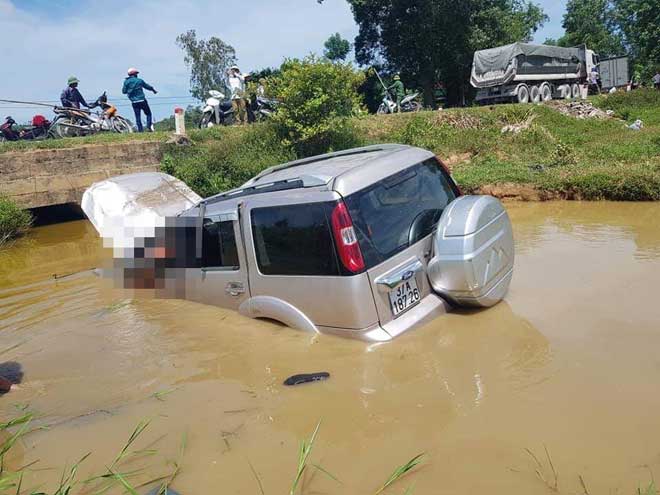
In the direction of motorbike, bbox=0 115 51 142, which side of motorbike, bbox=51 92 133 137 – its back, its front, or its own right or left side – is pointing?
back

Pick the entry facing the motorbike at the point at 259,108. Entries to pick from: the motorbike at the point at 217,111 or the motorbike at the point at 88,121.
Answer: the motorbike at the point at 88,121

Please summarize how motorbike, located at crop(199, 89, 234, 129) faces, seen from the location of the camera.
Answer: facing the viewer and to the left of the viewer

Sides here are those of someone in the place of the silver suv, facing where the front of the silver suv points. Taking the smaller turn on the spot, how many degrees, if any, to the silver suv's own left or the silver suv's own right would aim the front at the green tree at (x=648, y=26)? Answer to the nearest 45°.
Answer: approximately 90° to the silver suv's own right

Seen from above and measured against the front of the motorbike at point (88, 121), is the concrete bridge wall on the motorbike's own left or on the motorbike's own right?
on the motorbike's own right

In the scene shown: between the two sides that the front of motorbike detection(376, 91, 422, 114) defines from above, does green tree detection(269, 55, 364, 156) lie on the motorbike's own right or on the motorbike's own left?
on the motorbike's own left

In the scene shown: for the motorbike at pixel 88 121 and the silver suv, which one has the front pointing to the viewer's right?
the motorbike

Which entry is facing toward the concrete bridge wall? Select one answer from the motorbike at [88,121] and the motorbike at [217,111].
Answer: the motorbike at [217,111]

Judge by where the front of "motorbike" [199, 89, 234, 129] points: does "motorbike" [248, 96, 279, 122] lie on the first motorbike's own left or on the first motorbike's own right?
on the first motorbike's own left

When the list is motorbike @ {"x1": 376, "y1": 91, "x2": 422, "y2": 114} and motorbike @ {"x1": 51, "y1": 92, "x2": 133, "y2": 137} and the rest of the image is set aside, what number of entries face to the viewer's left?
1

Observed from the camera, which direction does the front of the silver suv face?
facing away from the viewer and to the left of the viewer

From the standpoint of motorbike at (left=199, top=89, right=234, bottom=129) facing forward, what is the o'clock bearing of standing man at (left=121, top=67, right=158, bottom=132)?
The standing man is roughly at 12 o'clock from the motorbike.

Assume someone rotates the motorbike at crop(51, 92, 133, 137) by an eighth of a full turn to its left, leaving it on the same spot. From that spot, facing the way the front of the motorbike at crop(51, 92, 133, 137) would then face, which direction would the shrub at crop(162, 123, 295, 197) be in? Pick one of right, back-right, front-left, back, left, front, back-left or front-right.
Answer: right

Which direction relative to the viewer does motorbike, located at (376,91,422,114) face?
to the viewer's left

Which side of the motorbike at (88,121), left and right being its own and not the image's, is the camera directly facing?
right
